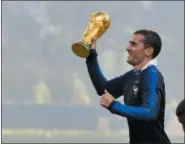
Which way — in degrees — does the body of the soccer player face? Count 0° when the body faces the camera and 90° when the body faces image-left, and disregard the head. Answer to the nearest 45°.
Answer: approximately 45°
